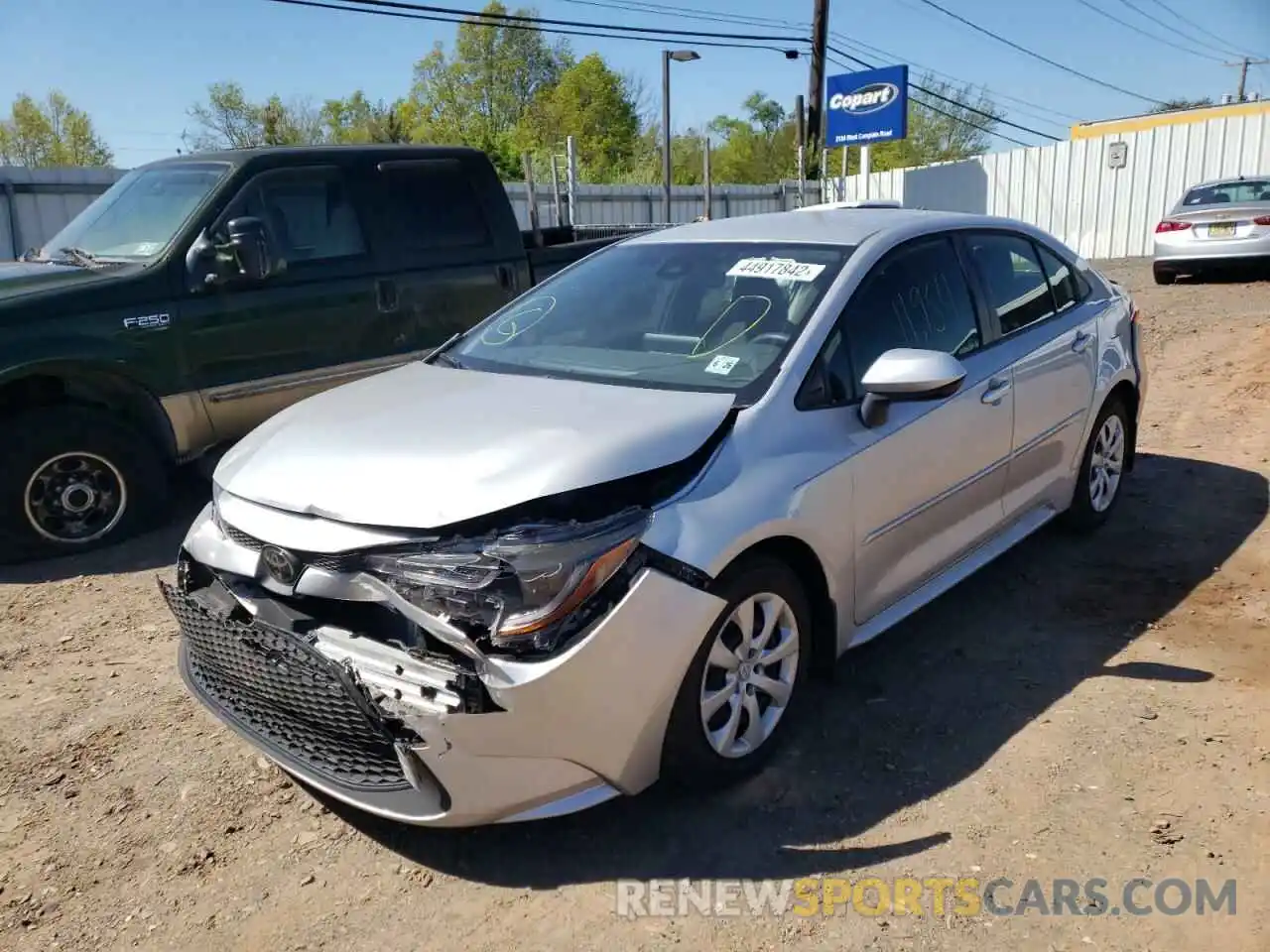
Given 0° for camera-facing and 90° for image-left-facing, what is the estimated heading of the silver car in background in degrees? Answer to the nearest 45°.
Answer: approximately 180°

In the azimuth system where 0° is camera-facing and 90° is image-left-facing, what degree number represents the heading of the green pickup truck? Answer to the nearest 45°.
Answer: approximately 45°

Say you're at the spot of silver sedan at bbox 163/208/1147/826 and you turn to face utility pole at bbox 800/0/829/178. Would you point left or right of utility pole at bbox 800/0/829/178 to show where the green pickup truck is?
left

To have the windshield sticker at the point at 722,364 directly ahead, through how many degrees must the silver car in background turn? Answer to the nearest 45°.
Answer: approximately 180°

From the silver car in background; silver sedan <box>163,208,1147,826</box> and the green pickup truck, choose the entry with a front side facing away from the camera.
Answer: the silver car in background

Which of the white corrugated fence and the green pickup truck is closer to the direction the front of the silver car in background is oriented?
the white corrugated fence

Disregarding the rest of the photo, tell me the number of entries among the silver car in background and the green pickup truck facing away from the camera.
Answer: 1

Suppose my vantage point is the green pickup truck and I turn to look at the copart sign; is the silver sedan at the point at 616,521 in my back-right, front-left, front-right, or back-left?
back-right

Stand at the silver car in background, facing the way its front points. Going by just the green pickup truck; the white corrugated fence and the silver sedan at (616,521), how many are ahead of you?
1

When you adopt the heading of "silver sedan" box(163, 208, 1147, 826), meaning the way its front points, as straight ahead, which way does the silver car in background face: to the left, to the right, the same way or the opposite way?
the opposite way
